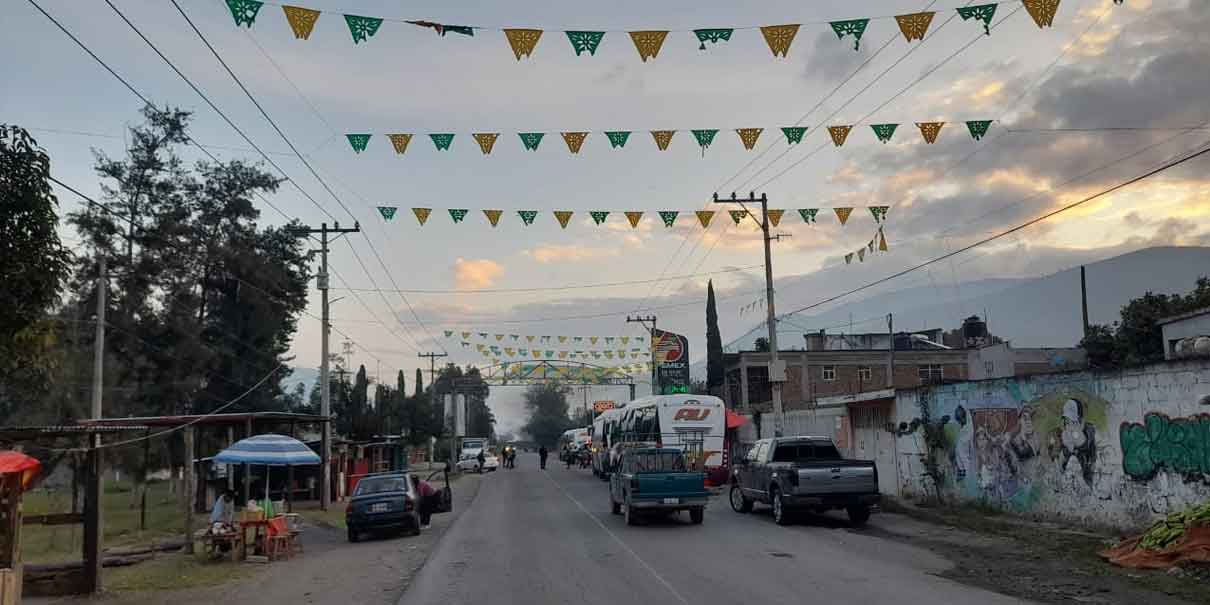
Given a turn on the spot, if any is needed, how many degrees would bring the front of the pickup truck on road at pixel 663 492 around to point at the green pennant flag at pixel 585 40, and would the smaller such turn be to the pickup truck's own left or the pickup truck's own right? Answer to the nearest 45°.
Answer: approximately 180°

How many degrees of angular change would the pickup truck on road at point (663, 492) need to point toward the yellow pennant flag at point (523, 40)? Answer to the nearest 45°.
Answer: approximately 180°

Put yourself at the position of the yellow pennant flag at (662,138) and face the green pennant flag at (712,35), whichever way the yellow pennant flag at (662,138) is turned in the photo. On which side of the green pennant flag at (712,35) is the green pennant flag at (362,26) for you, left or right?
right

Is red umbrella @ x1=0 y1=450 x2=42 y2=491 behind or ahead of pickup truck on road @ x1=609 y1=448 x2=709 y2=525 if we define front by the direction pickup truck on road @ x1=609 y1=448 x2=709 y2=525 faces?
behind

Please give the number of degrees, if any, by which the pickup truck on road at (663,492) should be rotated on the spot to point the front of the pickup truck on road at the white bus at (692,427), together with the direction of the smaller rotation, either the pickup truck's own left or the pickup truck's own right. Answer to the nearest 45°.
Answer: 0° — it already faces it

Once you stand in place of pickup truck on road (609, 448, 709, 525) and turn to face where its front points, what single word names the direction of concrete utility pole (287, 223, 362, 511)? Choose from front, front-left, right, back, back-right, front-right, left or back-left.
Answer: front-left

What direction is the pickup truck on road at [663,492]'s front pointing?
away from the camera

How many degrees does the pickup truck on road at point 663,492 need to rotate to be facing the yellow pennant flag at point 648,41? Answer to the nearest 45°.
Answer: approximately 180°

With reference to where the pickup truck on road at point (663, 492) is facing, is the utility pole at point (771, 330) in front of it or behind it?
in front

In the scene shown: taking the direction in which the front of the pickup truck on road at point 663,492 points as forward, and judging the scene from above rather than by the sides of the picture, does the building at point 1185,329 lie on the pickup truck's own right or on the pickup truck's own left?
on the pickup truck's own right

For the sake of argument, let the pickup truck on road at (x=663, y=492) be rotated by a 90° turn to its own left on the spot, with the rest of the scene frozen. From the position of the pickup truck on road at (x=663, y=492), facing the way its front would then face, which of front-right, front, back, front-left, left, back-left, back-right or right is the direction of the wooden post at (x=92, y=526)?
front-left

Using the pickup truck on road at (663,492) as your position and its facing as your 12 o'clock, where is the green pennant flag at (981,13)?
The green pennant flag is roughly at 5 o'clock from the pickup truck on road.

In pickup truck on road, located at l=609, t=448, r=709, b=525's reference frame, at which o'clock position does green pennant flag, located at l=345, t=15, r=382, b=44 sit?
The green pennant flag is roughly at 7 o'clock from the pickup truck on road.
